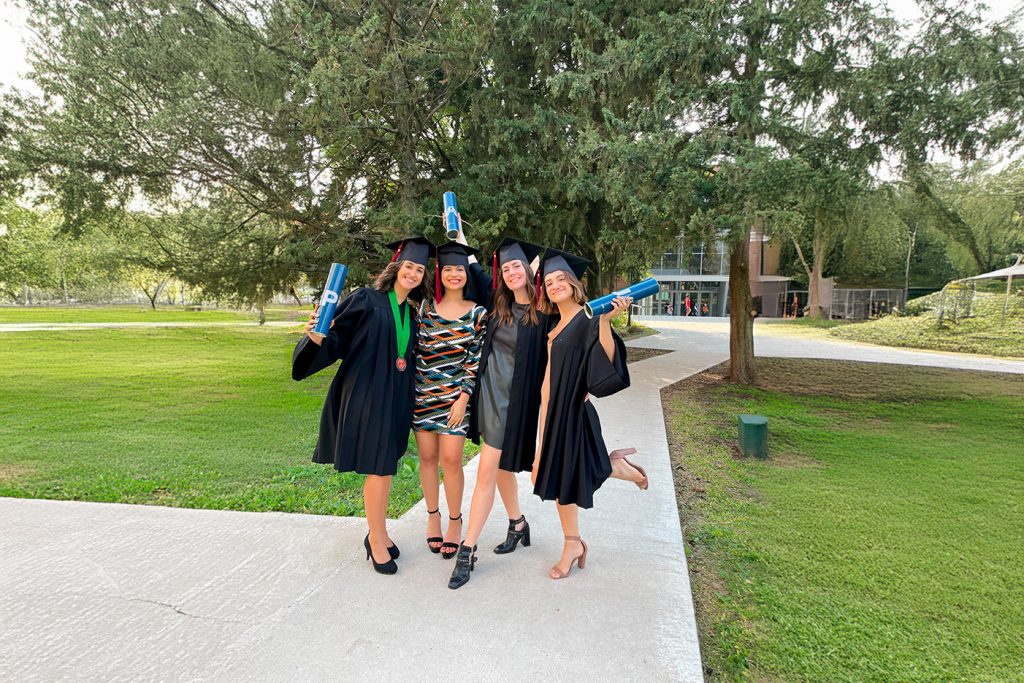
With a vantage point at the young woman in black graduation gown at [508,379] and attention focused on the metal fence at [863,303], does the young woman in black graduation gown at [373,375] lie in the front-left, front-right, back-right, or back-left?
back-left

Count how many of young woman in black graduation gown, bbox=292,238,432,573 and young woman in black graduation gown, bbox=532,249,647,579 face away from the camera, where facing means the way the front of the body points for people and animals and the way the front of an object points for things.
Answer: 0

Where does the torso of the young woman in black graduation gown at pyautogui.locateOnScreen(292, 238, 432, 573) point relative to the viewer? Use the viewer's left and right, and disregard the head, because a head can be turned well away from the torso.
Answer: facing the viewer and to the right of the viewer

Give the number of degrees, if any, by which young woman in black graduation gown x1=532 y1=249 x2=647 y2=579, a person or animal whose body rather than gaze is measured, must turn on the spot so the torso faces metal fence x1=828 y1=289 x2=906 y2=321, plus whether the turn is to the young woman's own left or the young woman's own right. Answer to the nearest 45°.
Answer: approximately 180°

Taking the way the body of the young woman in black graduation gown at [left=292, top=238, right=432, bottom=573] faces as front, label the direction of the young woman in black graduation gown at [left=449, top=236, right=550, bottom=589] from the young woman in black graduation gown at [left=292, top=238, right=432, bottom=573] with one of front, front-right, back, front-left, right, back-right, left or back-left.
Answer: front-left

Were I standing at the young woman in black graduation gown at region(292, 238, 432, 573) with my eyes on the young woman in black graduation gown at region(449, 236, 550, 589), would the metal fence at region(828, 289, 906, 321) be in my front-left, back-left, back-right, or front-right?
front-left

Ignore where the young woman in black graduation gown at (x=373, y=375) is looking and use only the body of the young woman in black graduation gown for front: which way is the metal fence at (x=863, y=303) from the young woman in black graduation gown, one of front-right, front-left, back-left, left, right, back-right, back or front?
left

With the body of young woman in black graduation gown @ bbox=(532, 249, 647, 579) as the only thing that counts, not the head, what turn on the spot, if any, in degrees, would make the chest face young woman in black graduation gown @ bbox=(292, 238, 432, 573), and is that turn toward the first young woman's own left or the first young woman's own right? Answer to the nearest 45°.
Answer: approximately 45° to the first young woman's own right

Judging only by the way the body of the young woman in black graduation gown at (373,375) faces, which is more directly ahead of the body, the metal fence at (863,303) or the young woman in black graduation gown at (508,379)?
the young woman in black graduation gown

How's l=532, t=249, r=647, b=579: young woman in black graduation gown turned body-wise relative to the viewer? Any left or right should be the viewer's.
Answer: facing the viewer and to the left of the viewer
